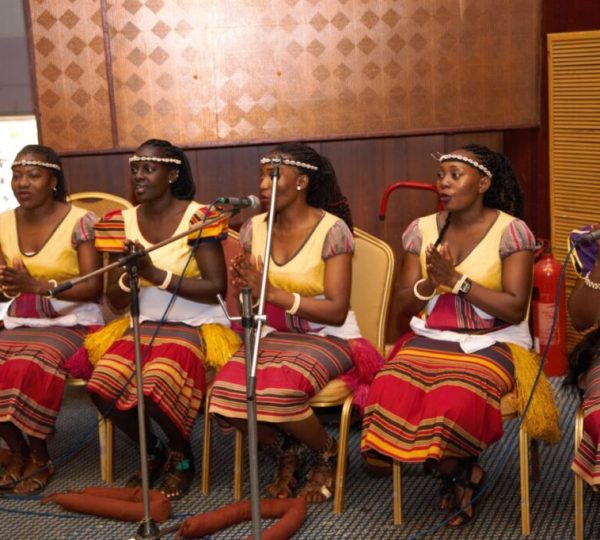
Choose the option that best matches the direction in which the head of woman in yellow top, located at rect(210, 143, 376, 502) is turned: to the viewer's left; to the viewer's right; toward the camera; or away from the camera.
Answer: to the viewer's left

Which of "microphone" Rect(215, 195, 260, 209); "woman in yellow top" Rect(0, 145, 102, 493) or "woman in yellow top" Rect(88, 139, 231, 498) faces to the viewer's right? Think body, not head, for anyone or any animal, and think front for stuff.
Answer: the microphone

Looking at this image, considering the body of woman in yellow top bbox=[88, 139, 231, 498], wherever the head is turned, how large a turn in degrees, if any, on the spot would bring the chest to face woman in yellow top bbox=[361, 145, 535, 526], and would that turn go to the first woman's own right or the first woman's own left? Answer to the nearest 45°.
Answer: approximately 90° to the first woman's own left

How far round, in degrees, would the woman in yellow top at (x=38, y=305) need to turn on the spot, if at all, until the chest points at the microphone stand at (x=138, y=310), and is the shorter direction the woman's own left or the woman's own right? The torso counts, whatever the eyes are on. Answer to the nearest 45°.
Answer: approximately 45° to the woman's own left

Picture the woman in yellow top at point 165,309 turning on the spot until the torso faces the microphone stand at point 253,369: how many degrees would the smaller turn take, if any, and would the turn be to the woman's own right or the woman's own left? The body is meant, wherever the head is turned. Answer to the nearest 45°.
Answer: approximately 45° to the woman's own left

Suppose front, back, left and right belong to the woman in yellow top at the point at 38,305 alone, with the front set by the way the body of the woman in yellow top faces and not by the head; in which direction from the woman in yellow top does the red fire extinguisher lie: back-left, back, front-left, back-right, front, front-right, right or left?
back-left

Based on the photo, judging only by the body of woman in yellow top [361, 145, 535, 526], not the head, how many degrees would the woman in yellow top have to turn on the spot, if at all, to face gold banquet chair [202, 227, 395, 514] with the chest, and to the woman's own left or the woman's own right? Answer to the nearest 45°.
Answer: approximately 90° to the woman's own right

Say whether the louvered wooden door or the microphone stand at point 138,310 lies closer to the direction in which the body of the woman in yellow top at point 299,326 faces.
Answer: the microphone stand
